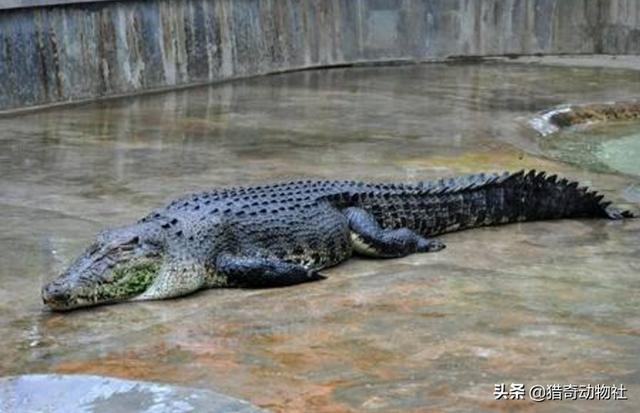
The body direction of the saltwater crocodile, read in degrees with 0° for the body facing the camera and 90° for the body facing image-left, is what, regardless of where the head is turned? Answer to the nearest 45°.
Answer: approximately 45°
